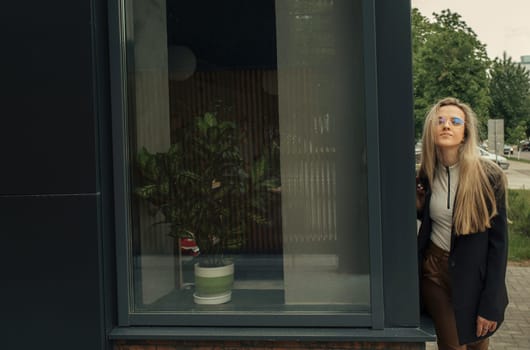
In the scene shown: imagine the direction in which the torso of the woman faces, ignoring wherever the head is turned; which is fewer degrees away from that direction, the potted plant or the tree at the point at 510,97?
the potted plant

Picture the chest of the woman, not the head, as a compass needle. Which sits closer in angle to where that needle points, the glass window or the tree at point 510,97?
the glass window

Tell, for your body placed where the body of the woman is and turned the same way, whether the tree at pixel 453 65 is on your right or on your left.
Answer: on your right

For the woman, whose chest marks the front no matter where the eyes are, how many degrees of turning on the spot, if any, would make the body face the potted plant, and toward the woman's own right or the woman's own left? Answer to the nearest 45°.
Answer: approximately 45° to the woman's own right

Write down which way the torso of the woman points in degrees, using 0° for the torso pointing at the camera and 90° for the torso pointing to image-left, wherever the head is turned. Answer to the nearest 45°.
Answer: approximately 45°

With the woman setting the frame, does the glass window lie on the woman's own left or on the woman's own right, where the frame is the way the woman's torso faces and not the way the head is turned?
on the woman's own right

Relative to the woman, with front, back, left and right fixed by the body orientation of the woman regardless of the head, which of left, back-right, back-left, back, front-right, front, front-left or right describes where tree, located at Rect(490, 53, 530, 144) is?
back-right
